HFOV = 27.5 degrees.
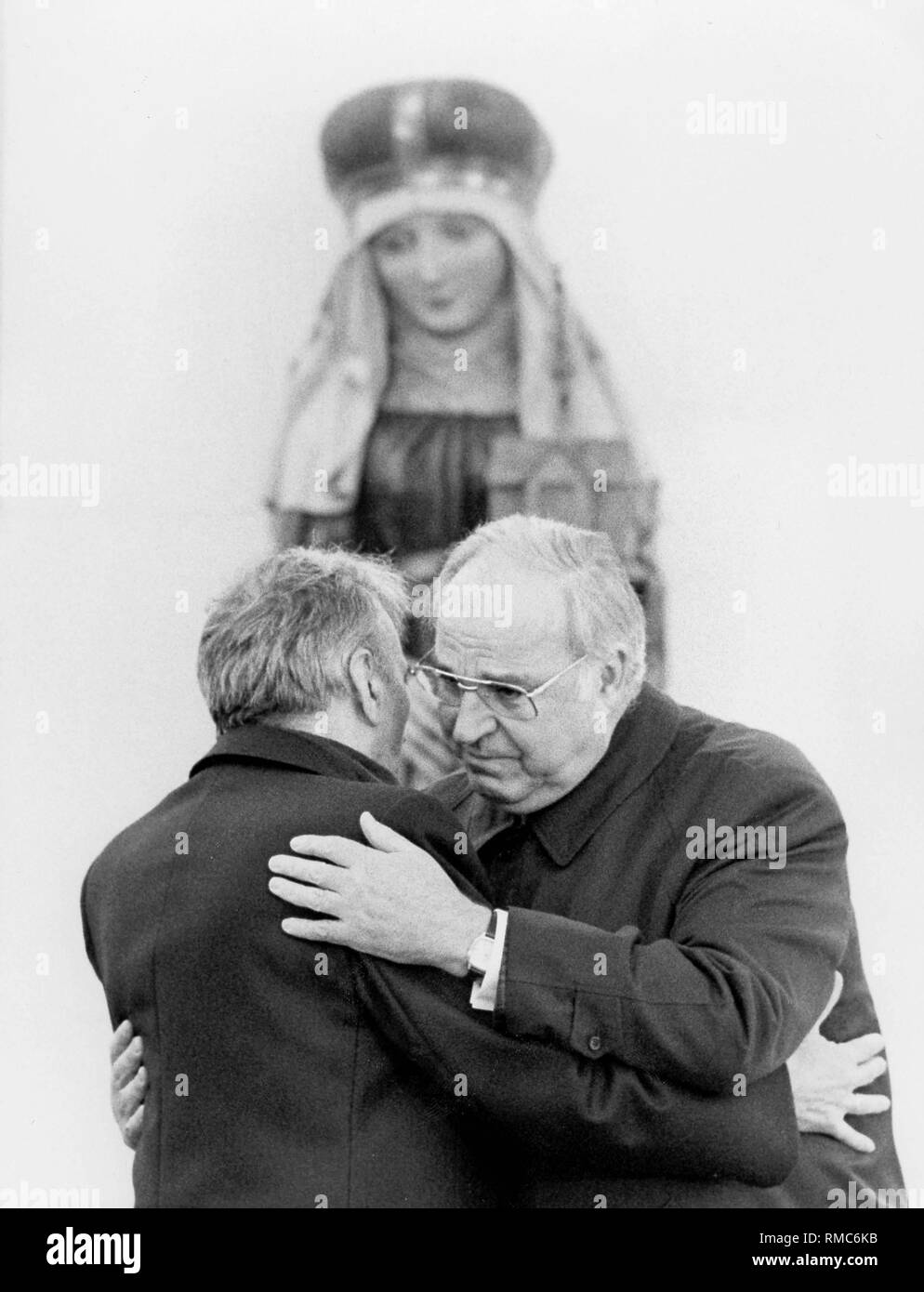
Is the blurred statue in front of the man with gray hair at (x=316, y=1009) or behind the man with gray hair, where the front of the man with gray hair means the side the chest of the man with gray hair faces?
in front

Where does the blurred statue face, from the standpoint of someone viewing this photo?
facing the viewer

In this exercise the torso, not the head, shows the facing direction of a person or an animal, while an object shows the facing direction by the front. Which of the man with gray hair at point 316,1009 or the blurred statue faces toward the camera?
the blurred statue

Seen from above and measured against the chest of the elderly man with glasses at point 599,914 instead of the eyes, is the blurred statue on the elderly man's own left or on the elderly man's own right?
on the elderly man's own right

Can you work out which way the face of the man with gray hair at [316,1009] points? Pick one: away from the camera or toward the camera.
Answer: away from the camera

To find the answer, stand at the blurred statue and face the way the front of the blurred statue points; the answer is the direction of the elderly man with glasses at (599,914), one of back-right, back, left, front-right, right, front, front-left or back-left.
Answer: front

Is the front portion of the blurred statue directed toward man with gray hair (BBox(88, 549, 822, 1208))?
yes

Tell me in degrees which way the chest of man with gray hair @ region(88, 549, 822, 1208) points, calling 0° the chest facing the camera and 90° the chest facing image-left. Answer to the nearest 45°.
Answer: approximately 225°

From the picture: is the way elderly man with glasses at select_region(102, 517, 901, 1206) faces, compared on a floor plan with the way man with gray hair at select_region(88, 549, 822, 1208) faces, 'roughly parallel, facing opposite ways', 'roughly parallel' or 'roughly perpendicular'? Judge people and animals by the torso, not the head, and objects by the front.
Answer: roughly parallel, facing opposite ways

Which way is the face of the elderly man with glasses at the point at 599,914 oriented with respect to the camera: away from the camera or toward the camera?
toward the camera

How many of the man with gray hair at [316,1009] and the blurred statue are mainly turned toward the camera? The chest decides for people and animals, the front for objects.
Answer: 1
